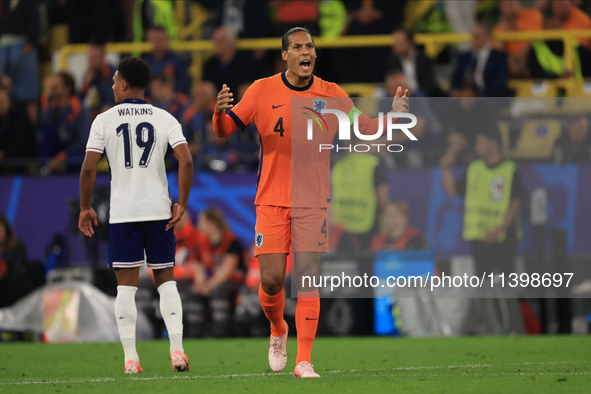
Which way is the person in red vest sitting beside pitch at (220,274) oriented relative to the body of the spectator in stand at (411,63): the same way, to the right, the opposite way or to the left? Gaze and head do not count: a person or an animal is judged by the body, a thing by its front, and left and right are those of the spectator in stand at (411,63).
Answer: the same way

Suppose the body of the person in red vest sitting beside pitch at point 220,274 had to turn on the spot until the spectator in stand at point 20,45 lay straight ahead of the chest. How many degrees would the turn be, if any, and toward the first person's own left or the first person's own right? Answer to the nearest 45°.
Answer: approximately 90° to the first person's own right

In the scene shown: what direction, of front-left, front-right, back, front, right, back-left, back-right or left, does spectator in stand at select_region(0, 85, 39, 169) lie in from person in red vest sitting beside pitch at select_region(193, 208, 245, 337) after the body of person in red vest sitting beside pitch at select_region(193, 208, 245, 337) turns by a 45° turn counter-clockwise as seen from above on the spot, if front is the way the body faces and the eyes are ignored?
back-right

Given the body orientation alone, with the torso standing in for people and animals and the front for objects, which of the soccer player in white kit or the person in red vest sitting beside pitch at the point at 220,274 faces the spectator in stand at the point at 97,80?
the soccer player in white kit

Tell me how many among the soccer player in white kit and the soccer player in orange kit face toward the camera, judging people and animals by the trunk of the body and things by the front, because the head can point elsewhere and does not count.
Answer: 1

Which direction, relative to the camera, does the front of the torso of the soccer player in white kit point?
away from the camera

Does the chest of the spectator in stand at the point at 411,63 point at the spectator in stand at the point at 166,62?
no

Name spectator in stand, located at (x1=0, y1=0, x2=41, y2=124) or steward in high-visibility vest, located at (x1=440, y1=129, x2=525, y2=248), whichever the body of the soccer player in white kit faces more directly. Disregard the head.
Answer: the spectator in stand

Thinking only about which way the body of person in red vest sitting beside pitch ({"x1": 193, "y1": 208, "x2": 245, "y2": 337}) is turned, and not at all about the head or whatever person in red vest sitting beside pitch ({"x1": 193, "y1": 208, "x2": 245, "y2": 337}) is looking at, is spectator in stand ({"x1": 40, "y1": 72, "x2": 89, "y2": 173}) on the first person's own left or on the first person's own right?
on the first person's own right

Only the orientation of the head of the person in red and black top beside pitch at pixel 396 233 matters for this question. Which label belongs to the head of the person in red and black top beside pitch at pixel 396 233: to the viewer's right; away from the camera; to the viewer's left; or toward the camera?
toward the camera

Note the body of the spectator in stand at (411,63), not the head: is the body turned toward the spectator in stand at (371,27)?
no

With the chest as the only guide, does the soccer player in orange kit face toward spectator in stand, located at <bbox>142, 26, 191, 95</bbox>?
no

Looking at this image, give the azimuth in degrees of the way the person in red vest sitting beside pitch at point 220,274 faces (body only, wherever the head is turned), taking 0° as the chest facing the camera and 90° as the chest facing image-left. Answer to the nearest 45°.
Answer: approximately 45°

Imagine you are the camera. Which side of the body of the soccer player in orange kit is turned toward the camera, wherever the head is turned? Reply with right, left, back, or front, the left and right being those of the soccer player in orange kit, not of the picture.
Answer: front

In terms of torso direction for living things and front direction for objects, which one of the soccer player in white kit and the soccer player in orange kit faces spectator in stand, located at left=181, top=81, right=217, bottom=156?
the soccer player in white kit

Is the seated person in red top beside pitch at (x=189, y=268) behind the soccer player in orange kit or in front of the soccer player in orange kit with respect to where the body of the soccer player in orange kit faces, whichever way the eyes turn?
behind

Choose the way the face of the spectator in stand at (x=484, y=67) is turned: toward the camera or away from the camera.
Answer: toward the camera

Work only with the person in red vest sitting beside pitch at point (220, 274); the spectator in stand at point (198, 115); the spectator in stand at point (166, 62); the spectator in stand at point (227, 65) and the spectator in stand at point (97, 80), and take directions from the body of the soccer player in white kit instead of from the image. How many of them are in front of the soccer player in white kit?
5

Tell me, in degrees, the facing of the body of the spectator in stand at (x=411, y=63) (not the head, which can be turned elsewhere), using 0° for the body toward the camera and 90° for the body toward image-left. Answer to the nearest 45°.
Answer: approximately 45°
